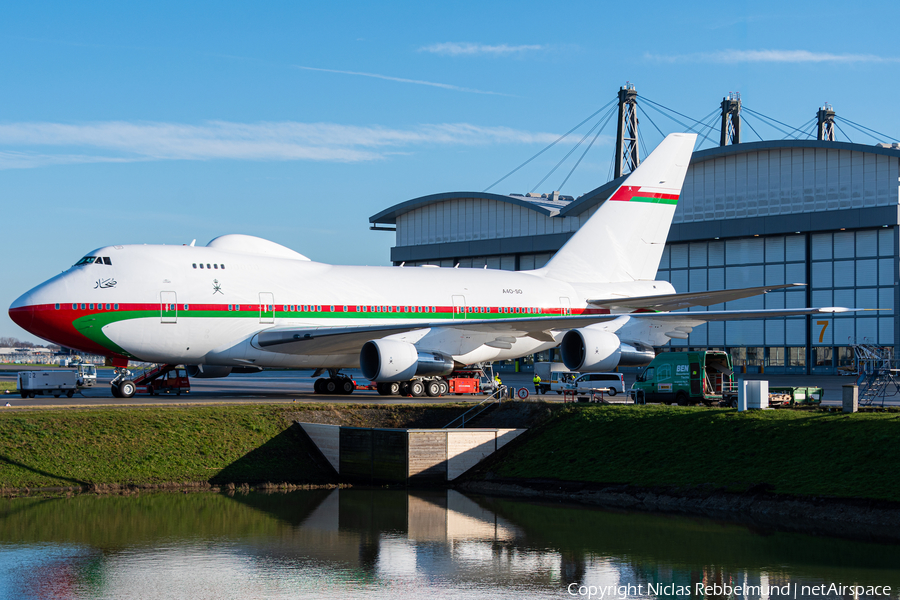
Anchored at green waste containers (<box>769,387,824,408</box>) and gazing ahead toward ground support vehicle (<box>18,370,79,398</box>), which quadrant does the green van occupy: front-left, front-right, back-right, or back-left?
front-right

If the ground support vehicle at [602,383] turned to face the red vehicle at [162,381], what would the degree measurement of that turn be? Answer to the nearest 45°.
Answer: approximately 45° to its left

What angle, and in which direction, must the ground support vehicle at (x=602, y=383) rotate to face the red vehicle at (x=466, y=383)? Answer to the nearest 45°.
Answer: approximately 45° to its left

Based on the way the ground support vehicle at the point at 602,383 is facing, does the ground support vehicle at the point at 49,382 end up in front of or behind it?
in front

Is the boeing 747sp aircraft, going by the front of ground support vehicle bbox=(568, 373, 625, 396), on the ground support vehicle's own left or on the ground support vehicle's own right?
on the ground support vehicle's own left

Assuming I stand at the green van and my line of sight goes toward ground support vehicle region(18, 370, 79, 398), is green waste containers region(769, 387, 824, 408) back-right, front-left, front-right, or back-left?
back-left

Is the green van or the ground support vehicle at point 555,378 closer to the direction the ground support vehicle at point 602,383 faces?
the ground support vehicle

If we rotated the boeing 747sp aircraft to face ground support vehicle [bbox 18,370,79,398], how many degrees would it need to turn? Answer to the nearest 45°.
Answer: approximately 45° to its right

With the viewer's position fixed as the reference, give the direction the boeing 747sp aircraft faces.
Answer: facing the viewer and to the left of the viewer

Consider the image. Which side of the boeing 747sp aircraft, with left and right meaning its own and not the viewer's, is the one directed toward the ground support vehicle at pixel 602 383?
back
